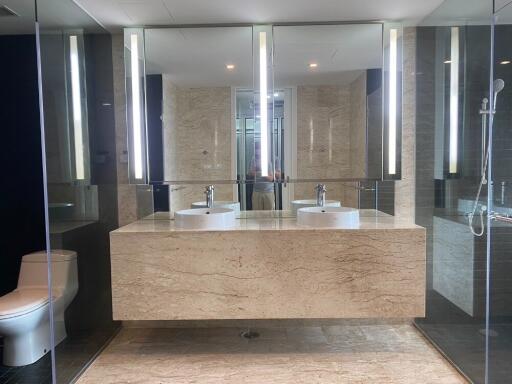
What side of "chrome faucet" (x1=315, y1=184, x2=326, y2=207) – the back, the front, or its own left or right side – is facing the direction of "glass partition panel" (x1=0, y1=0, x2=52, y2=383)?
right

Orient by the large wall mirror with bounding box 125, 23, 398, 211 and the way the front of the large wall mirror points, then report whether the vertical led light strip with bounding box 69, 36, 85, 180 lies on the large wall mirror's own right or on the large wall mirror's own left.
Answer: on the large wall mirror's own right

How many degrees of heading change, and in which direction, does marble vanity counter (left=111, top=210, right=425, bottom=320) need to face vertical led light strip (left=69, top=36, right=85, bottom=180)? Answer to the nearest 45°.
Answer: approximately 90° to its right

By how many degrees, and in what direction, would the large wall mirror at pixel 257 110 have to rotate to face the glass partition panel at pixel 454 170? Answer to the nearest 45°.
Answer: approximately 90° to its left

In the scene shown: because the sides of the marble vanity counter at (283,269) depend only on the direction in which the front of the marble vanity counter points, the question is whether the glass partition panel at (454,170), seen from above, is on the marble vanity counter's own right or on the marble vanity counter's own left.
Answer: on the marble vanity counter's own left

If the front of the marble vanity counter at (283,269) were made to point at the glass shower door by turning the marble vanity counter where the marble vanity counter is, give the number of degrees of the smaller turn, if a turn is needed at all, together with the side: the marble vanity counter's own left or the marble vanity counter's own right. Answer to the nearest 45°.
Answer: approximately 90° to the marble vanity counter's own left

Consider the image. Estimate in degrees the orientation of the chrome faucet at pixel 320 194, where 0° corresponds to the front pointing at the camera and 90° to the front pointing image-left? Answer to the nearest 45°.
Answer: approximately 0°
